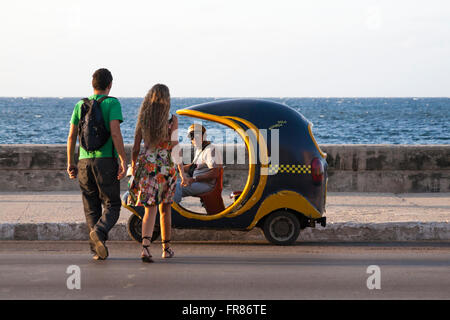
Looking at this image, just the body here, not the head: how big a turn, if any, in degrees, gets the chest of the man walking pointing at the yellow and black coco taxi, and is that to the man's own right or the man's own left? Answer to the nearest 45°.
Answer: approximately 90° to the man's own right

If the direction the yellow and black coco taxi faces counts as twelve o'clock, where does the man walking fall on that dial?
The man walking is roughly at 11 o'clock from the yellow and black coco taxi.

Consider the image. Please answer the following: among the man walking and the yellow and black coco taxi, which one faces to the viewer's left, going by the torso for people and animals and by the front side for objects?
the yellow and black coco taxi

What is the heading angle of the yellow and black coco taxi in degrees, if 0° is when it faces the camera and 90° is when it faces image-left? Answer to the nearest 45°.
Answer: approximately 90°

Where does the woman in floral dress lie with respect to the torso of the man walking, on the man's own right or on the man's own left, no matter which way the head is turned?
on the man's own right

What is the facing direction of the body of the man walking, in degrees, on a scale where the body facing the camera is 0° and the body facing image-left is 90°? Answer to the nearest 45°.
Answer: approximately 180°

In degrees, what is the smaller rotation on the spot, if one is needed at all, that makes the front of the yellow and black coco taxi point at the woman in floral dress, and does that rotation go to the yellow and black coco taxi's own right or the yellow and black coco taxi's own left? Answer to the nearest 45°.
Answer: approximately 45° to the yellow and black coco taxi's own left

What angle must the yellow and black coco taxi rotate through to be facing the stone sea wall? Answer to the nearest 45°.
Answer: approximately 90° to its right

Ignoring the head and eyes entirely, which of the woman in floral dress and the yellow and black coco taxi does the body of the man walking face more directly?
the yellow and black coco taxi

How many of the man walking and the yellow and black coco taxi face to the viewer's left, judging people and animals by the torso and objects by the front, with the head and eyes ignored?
1

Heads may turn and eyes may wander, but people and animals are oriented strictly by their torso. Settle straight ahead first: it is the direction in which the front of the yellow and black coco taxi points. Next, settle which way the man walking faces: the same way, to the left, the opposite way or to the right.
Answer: to the right
